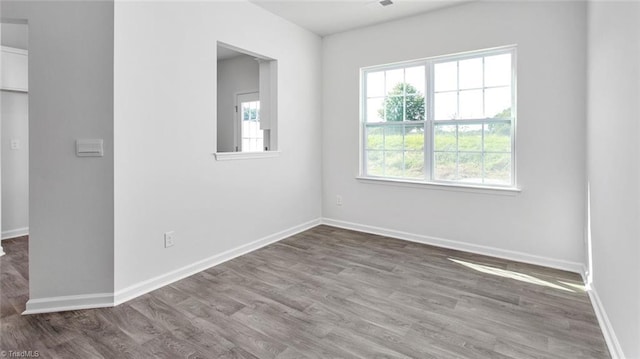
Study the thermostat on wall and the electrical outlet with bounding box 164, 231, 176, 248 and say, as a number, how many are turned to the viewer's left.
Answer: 0

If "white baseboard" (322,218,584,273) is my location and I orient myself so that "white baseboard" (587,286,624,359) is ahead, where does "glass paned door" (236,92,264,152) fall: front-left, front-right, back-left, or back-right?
back-right

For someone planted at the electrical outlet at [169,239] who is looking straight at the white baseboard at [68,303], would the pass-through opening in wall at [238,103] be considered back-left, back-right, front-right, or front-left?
back-right

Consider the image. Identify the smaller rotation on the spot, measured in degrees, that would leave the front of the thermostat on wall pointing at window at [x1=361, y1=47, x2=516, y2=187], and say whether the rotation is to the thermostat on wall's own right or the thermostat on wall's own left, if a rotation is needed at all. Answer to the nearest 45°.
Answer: approximately 90° to the thermostat on wall's own left

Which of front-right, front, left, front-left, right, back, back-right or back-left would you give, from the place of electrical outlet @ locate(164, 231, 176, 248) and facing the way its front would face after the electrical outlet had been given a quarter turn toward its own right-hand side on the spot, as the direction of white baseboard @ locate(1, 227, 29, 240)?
right

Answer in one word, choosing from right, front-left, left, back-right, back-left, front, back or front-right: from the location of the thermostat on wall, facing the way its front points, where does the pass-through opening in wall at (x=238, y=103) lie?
back-left

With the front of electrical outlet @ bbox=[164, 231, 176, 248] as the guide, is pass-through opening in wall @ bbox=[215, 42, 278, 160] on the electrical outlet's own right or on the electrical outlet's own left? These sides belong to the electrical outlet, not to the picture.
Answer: on the electrical outlet's own left

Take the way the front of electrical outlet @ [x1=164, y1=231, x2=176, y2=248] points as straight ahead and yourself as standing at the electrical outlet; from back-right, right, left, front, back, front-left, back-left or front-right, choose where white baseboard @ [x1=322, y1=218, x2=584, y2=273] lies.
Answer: front-left

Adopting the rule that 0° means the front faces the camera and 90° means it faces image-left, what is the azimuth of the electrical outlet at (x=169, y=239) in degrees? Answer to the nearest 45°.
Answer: approximately 315°

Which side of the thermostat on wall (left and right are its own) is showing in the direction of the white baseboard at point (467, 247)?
left

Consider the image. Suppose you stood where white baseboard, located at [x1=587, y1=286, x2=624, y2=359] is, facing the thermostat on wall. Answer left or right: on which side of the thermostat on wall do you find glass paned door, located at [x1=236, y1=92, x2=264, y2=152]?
right

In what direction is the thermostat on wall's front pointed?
toward the camera

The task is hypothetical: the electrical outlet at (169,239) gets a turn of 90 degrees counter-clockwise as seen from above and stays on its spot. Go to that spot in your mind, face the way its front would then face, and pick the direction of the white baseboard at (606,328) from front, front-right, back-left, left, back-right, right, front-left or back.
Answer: right
